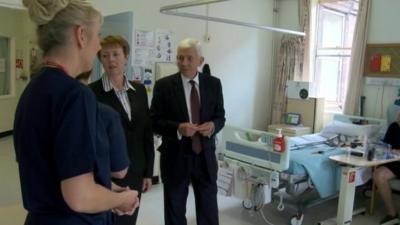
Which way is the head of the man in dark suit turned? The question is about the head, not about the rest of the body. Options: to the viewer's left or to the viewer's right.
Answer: to the viewer's left

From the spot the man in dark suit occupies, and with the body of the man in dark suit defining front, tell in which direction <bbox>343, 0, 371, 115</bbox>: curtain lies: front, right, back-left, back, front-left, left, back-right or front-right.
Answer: back-left

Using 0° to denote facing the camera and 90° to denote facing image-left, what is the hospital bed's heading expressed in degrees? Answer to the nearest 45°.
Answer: approximately 45°

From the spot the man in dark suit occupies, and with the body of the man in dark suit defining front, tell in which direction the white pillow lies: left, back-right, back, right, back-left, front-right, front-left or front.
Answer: back-left

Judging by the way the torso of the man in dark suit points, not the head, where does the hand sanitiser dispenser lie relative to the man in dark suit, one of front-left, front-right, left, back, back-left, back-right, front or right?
back-left

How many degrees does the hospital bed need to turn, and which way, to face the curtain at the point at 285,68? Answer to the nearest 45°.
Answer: approximately 135° to its right

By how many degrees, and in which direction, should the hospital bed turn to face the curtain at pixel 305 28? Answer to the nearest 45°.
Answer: approximately 135° to its right
